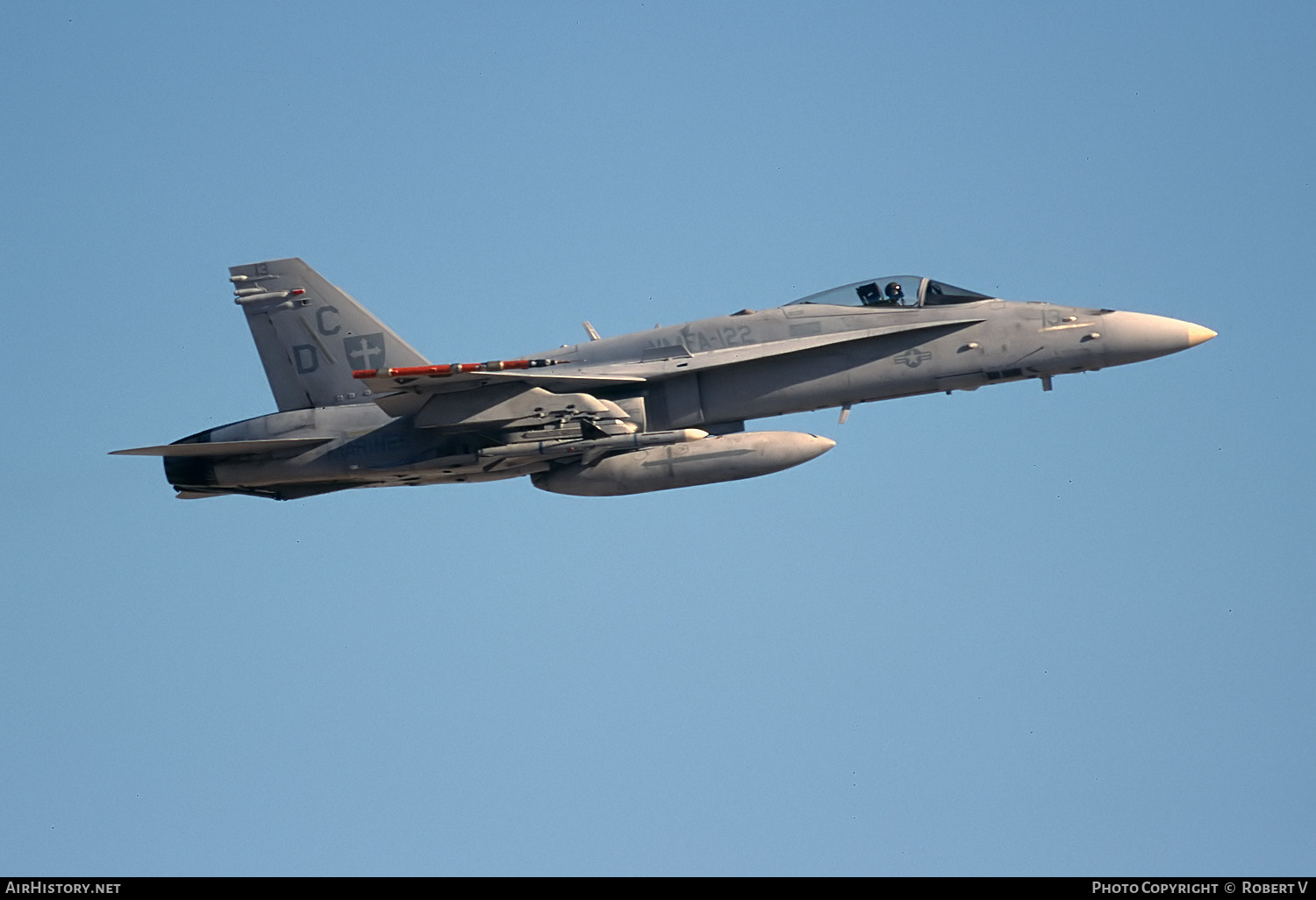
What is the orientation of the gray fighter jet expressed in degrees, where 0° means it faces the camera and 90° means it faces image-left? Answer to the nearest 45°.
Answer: approximately 270°
